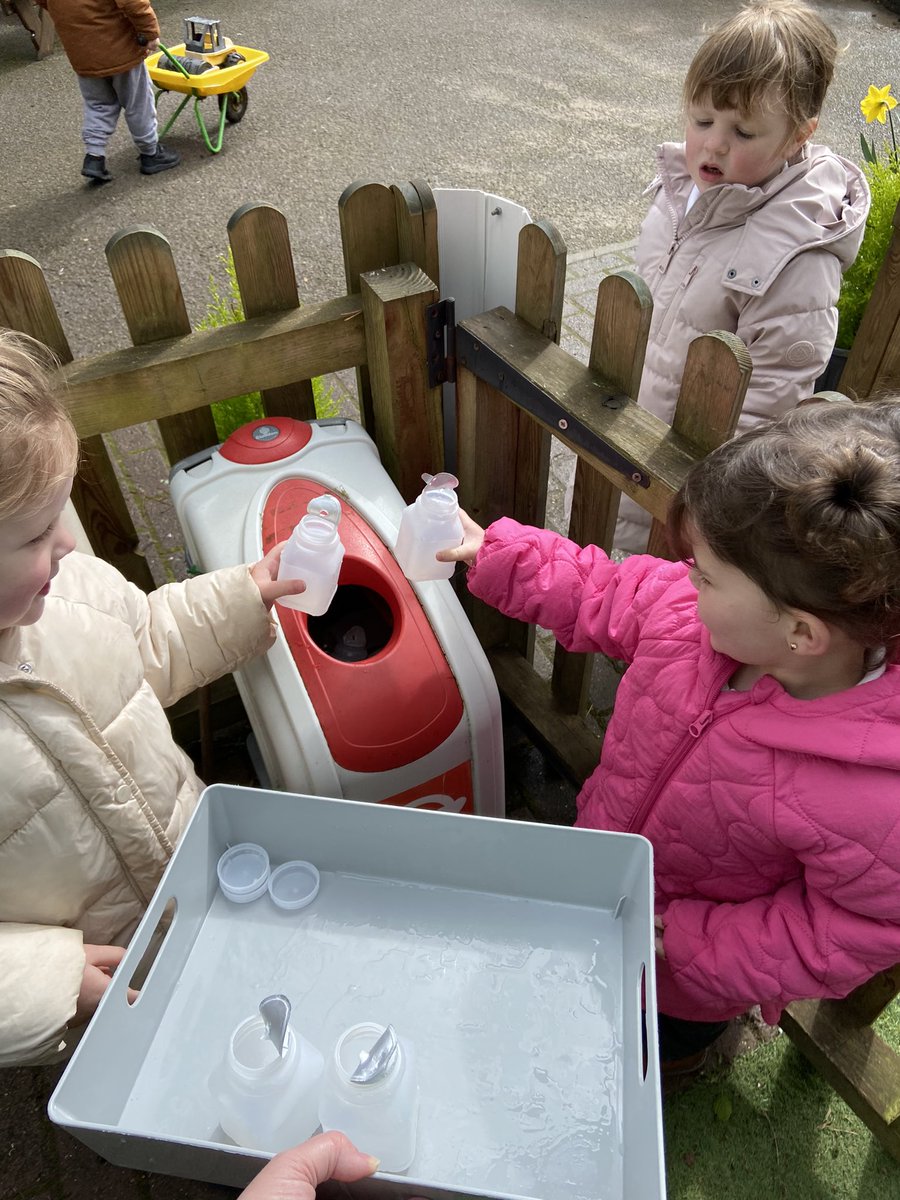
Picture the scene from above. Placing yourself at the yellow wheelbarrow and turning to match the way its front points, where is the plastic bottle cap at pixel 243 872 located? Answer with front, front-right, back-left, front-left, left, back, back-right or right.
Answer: back-right

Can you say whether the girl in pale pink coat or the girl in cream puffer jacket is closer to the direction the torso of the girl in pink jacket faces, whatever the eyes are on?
the girl in cream puffer jacket

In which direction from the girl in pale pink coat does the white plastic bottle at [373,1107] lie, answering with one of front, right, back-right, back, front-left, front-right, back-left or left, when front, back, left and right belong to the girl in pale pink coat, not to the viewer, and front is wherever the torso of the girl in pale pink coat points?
front-left

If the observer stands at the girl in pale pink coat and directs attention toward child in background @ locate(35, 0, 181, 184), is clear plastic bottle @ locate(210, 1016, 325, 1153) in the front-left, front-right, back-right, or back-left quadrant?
back-left

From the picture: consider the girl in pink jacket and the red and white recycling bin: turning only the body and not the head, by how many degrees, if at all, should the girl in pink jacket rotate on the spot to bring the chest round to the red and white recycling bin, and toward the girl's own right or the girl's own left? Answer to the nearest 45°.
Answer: approximately 45° to the girl's own right

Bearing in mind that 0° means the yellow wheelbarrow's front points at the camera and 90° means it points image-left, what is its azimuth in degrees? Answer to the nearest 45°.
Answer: approximately 225°

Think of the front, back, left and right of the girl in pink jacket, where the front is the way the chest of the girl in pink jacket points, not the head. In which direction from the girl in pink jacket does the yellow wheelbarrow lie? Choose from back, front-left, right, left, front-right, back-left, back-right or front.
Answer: right

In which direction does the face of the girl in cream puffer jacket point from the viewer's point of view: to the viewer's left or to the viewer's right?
to the viewer's right

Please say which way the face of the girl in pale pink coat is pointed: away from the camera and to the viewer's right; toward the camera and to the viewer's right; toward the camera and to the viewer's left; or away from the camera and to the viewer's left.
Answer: toward the camera and to the viewer's left

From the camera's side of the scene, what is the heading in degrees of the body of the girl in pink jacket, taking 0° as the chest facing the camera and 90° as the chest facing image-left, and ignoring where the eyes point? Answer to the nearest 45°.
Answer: approximately 45°

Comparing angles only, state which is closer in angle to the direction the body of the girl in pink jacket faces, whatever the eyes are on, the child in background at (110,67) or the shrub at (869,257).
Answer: the child in background

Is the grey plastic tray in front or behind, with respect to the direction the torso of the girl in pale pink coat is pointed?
in front

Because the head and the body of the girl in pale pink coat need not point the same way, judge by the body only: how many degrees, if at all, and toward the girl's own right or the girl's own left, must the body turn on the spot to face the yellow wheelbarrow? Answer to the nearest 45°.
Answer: approximately 90° to the girl's own right

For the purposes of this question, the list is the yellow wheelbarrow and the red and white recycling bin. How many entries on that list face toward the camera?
1

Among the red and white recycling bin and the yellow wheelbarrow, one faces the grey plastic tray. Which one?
the red and white recycling bin
